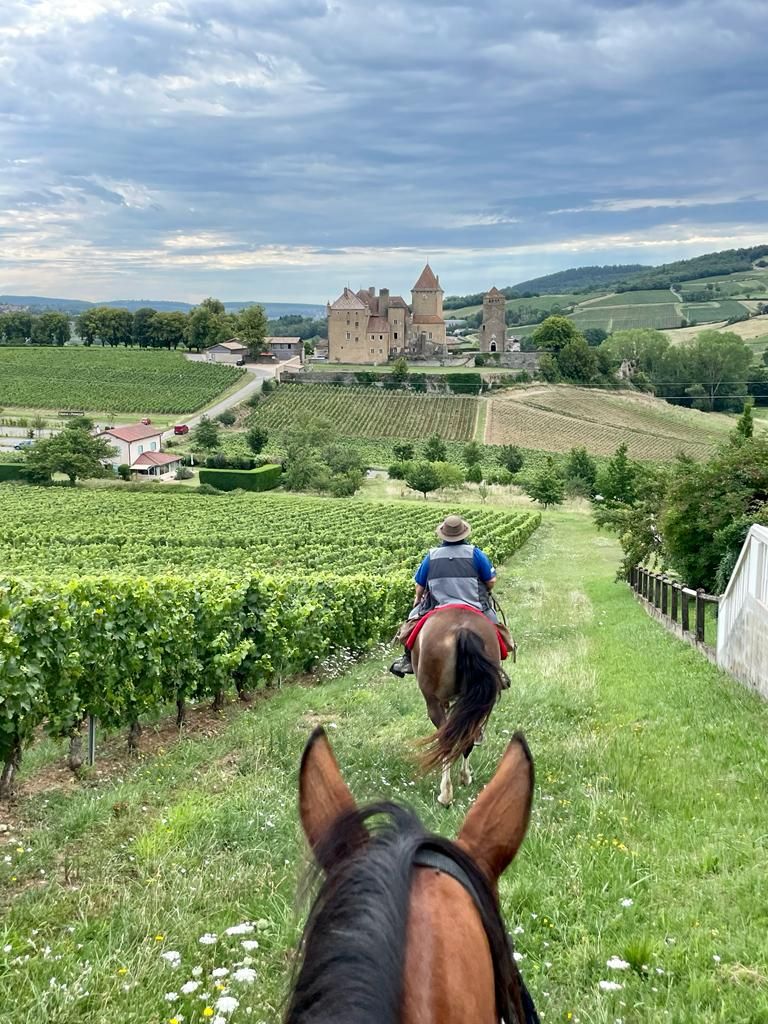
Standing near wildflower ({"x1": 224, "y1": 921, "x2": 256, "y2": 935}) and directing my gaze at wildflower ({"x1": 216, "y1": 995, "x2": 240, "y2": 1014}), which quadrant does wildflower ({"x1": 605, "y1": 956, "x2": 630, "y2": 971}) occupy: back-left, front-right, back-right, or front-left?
front-left

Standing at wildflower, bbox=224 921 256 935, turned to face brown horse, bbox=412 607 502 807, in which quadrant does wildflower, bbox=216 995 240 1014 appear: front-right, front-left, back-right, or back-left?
back-right

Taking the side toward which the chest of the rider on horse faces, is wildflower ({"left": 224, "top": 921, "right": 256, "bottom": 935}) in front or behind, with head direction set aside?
behind

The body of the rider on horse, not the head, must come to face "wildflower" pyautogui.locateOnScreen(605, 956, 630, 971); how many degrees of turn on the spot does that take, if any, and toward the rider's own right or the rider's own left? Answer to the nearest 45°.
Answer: approximately 180°

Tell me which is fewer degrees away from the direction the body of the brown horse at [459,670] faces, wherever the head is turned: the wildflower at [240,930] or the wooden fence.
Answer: the wooden fence

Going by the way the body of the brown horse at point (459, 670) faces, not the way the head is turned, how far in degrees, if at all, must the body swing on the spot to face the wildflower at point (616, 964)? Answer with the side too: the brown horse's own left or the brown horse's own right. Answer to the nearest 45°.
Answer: approximately 180°

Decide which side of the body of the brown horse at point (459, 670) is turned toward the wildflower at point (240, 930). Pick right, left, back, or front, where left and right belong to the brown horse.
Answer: back

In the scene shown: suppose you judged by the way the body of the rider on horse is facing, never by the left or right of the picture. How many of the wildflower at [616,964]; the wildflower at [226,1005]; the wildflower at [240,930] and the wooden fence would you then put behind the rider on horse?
3

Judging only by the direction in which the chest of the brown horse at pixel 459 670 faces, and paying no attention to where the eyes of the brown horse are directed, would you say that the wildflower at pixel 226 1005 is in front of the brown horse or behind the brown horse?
behind

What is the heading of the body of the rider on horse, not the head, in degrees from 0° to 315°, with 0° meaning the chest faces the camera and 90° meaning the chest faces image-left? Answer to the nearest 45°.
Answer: approximately 180°

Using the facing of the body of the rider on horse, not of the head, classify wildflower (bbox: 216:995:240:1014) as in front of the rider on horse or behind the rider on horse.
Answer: behind

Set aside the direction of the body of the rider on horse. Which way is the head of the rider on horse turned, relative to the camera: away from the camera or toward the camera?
away from the camera

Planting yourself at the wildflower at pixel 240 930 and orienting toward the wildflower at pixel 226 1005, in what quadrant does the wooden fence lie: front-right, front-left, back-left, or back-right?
back-left

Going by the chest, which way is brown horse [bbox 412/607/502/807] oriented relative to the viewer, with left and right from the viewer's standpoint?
facing away from the viewer

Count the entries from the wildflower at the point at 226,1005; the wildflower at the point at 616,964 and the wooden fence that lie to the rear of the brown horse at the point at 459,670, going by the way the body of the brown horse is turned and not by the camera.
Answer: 2
